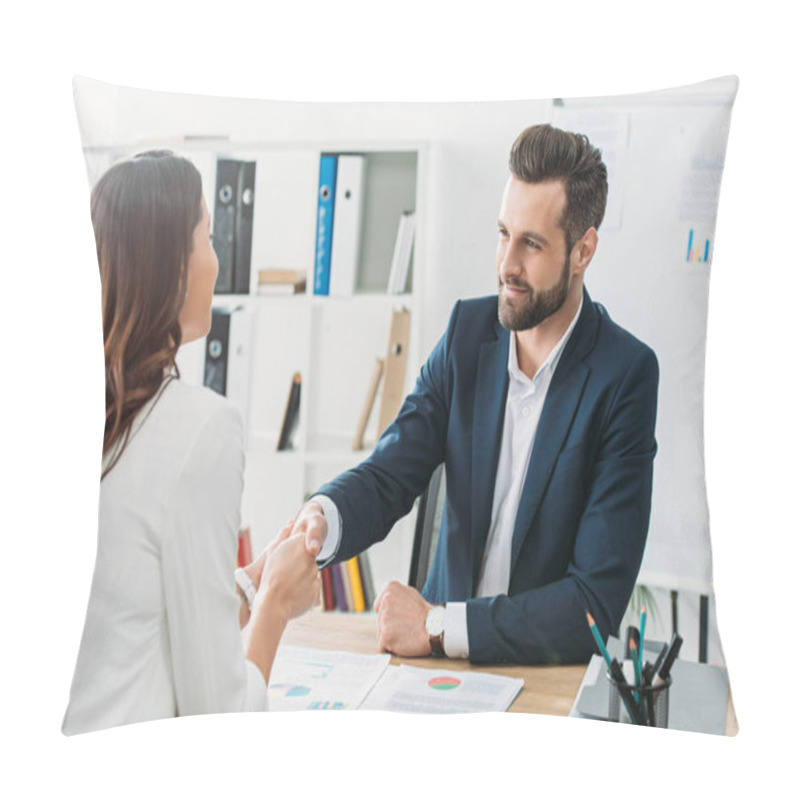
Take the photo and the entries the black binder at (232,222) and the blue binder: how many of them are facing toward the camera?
2

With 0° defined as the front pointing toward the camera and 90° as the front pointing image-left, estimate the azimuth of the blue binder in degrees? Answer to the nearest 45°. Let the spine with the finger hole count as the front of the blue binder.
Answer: approximately 0°
